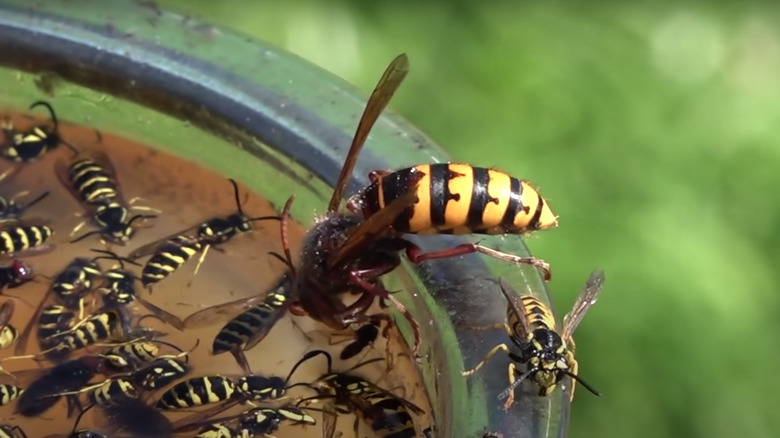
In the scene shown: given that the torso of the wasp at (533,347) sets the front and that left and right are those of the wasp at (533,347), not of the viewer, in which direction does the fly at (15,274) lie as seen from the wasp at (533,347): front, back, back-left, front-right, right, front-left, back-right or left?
right

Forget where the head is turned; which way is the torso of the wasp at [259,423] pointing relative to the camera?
to the viewer's right

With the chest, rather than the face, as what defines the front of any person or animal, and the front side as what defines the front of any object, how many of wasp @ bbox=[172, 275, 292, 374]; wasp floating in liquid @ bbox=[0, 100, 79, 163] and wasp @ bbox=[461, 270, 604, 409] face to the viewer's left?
0

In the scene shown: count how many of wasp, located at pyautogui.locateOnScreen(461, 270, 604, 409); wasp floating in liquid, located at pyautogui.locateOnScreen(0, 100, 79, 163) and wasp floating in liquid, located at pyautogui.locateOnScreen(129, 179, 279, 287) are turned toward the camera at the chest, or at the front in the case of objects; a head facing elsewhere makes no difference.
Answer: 1

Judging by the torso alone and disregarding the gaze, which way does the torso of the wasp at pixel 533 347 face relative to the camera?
toward the camera

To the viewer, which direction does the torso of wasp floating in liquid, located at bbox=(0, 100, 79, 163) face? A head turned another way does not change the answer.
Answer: to the viewer's right

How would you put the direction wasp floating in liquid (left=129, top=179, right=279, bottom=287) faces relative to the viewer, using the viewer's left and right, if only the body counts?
facing away from the viewer and to the right of the viewer

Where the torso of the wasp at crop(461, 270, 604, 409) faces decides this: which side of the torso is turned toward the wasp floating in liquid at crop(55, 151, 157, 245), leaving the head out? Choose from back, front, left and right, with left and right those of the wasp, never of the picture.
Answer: right
